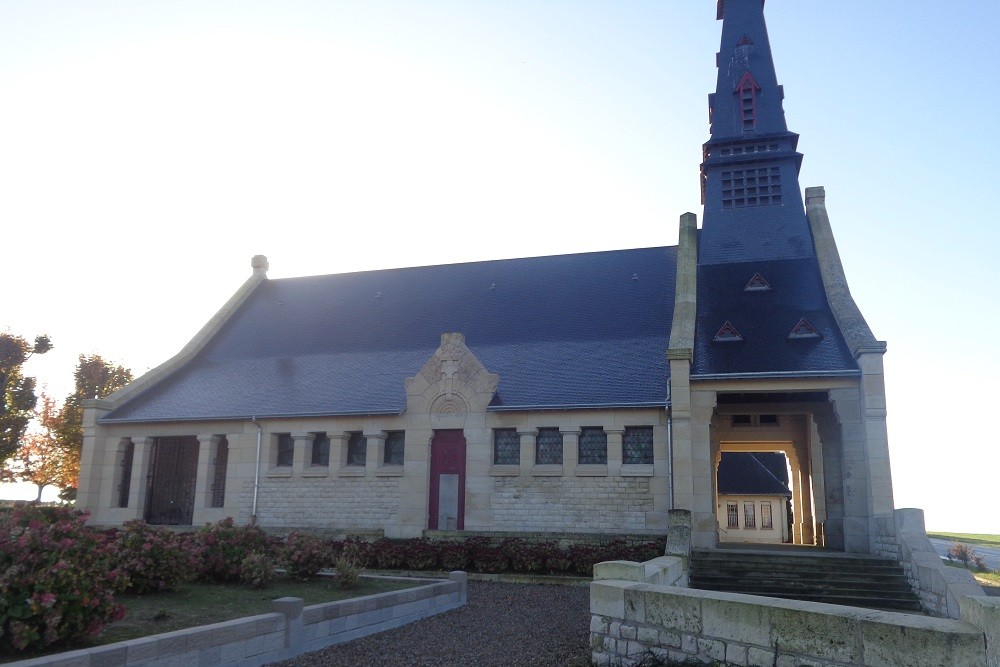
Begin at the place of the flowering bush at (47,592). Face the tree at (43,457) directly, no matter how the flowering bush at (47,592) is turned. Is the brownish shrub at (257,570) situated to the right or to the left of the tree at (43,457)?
right

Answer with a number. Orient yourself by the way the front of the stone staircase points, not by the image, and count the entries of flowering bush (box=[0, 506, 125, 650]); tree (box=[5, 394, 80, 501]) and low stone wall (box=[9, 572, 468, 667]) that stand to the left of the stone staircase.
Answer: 0

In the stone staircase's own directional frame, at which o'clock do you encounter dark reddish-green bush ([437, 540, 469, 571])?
The dark reddish-green bush is roughly at 3 o'clock from the stone staircase.

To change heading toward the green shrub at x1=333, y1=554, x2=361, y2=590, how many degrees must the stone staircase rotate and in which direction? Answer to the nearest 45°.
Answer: approximately 45° to its right

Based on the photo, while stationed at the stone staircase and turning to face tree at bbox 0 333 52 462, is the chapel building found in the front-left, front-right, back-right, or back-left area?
front-right

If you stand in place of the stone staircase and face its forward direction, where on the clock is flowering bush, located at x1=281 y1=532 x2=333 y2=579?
The flowering bush is roughly at 2 o'clock from the stone staircase.

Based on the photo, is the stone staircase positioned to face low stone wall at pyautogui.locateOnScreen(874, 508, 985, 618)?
no

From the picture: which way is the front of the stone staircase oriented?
toward the camera

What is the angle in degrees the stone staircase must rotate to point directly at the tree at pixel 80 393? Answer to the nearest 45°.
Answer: approximately 90° to its right

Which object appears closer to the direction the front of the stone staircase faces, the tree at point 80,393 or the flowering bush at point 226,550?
the flowering bush

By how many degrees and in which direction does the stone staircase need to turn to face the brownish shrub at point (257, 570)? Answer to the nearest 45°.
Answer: approximately 45° to its right

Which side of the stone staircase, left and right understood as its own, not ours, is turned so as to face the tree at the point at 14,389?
right

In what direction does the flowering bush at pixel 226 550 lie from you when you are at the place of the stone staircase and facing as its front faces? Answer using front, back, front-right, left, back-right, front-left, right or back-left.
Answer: front-right

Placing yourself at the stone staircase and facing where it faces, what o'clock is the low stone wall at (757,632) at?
The low stone wall is roughly at 12 o'clock from the stone staircase.

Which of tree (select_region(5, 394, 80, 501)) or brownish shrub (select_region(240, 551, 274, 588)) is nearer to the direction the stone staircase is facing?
the brownish shrub

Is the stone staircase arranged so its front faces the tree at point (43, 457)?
no

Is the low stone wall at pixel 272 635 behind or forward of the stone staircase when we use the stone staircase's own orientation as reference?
forward

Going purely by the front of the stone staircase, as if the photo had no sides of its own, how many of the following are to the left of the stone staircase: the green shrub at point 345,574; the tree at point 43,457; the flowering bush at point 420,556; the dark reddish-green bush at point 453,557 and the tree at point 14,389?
0
